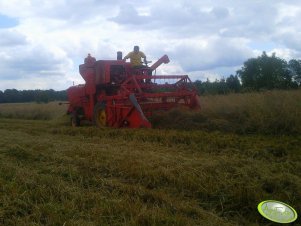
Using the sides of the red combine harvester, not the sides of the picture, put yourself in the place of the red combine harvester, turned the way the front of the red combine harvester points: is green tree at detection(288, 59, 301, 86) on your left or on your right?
on your left

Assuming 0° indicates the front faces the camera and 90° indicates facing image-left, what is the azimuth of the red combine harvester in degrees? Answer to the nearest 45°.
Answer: approximately 315°
